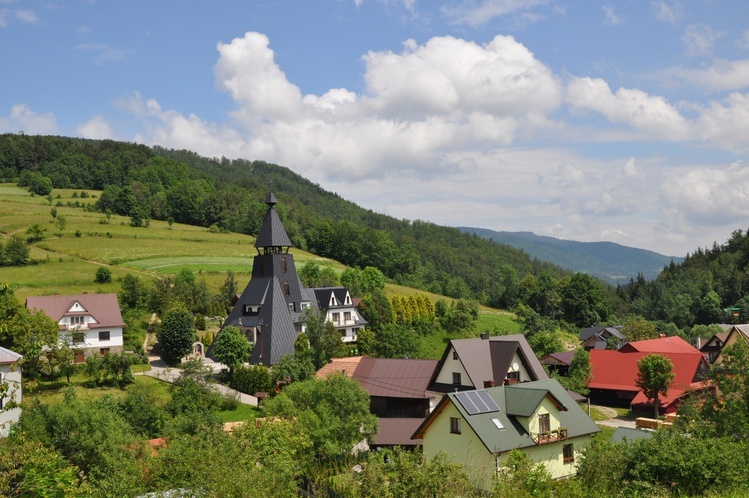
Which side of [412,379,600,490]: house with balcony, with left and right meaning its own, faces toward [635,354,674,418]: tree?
left

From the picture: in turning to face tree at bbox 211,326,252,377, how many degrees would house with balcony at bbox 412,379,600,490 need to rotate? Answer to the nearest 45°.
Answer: approximately 180°

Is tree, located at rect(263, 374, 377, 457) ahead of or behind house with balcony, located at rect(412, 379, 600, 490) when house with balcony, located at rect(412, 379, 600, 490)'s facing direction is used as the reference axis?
behind

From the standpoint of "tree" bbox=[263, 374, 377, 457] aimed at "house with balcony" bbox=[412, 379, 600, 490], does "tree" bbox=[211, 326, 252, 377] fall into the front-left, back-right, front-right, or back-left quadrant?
back-left

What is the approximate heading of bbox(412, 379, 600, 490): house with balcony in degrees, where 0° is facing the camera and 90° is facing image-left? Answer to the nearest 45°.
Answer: approximately 315°

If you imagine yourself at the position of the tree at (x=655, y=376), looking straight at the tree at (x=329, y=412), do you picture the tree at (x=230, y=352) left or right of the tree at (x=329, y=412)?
right
